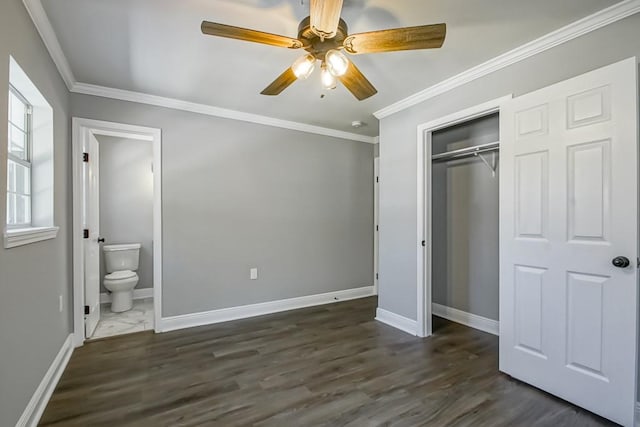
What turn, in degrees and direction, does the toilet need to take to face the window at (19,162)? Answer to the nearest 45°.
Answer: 0° — it already faces it

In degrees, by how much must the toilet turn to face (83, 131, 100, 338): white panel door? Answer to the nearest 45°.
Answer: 0° — it already faces it

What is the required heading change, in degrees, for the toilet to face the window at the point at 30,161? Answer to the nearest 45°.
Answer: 0° — it already faces it

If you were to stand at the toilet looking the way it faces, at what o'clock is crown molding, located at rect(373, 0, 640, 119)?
The crown molding is roughly at 11 o'clock from the toilet.

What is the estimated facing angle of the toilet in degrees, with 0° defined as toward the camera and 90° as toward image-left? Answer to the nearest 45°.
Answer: approximately 0°

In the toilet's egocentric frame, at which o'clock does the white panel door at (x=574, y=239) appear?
The white panel door is roughly at 11 o'clock from the toilet.
